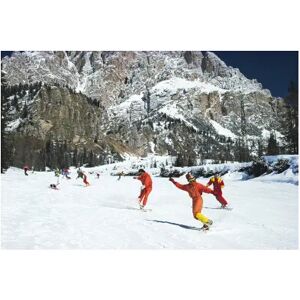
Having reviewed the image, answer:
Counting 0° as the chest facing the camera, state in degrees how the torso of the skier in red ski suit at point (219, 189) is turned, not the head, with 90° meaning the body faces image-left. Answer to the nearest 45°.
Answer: approximately 45°

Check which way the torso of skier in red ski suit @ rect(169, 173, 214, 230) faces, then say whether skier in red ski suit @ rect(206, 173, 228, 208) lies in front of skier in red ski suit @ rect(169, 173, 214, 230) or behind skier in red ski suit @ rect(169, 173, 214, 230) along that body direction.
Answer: behind

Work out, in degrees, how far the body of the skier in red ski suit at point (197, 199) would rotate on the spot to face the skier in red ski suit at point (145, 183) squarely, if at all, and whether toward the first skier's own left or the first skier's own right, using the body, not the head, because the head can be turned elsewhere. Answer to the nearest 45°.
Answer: approximately 90° to the first skier's own right
